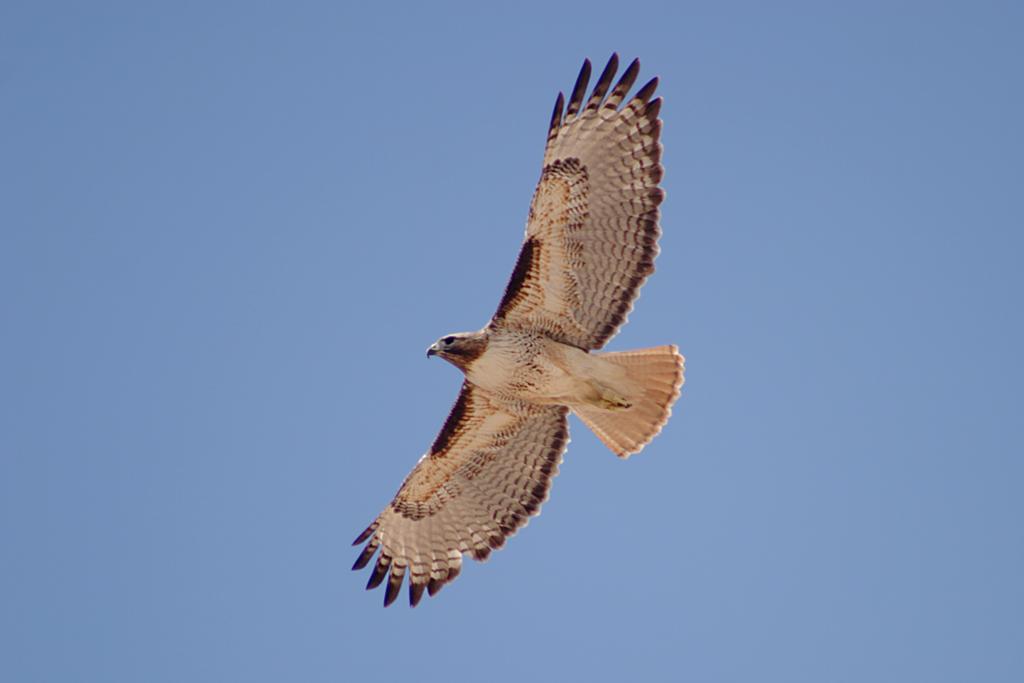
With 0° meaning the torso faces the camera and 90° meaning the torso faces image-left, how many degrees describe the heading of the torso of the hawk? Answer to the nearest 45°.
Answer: approximately 90°
